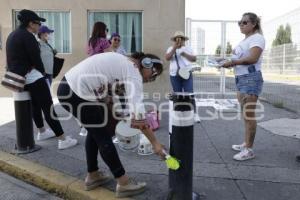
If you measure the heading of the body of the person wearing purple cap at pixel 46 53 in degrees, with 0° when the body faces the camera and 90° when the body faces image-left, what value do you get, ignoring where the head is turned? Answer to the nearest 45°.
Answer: approximately 270°

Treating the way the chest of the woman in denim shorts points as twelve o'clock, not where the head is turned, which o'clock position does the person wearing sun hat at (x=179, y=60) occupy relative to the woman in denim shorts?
The person wearing sun hat is roughly at 2 o'clock from the woman in denim shorts.

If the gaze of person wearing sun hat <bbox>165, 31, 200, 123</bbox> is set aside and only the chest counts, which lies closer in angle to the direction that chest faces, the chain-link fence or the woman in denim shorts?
the woman in denim shorts

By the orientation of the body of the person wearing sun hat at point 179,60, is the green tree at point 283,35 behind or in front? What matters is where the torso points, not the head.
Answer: behind

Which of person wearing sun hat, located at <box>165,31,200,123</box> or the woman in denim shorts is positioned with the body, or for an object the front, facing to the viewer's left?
the woman in denim shorts

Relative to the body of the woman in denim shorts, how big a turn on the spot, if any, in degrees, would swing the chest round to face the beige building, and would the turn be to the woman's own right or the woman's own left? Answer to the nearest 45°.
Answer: approximately 45° to the woman's own right

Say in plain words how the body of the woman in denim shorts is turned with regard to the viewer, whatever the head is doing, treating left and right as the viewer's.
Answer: facing to the left of the viewer
